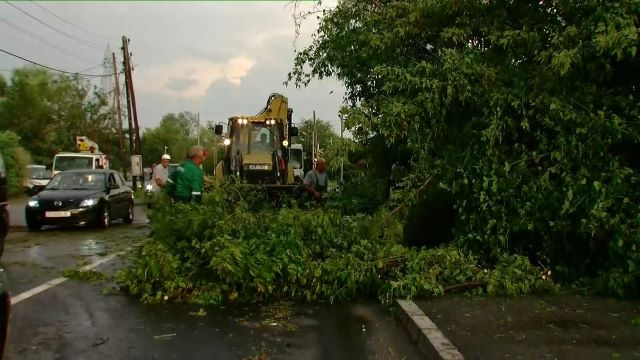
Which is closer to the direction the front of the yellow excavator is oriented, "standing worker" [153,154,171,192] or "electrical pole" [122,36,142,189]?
the standing worker

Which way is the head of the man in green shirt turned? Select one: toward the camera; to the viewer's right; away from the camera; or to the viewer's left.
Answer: to the viewer's right

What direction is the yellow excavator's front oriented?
toward the camera

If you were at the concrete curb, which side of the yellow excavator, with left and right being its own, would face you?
front

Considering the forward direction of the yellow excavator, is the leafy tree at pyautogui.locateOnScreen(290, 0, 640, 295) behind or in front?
in front

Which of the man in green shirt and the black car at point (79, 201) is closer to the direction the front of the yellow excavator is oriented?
the man in green shirt

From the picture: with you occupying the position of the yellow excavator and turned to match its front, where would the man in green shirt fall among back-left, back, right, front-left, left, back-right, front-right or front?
front

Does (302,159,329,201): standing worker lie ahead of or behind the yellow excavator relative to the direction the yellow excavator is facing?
ahead

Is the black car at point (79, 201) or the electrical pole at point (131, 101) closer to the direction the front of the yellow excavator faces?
the black car
